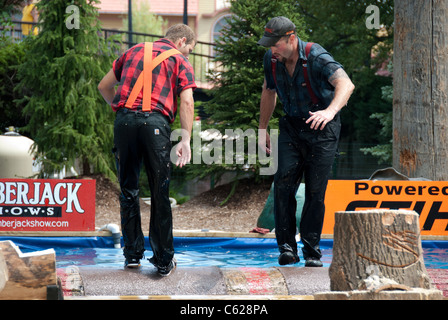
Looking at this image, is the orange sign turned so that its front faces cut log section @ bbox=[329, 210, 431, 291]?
yes

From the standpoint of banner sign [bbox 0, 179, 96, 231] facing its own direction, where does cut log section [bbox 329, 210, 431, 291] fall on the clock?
The cut log section is roughly at 11 o'clock from the banner sign.

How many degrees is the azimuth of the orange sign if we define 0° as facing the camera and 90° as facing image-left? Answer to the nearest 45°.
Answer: approximately 0°

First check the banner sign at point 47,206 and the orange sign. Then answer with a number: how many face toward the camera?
2

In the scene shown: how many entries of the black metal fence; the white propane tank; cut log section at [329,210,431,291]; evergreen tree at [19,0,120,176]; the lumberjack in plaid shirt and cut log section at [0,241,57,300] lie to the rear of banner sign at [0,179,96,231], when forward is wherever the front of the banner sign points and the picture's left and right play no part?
3

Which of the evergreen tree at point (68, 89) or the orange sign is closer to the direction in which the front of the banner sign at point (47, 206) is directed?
the orange sign

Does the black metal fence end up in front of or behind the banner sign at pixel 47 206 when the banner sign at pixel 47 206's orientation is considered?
behind

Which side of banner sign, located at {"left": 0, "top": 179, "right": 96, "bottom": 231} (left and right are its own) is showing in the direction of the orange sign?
left

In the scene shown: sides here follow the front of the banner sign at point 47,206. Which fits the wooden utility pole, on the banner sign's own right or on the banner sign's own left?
on the banner sign's own left

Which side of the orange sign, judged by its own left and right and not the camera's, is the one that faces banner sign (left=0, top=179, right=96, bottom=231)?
right

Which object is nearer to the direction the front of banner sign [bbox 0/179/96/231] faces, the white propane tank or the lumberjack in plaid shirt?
the lumberjack in plaid shirt
